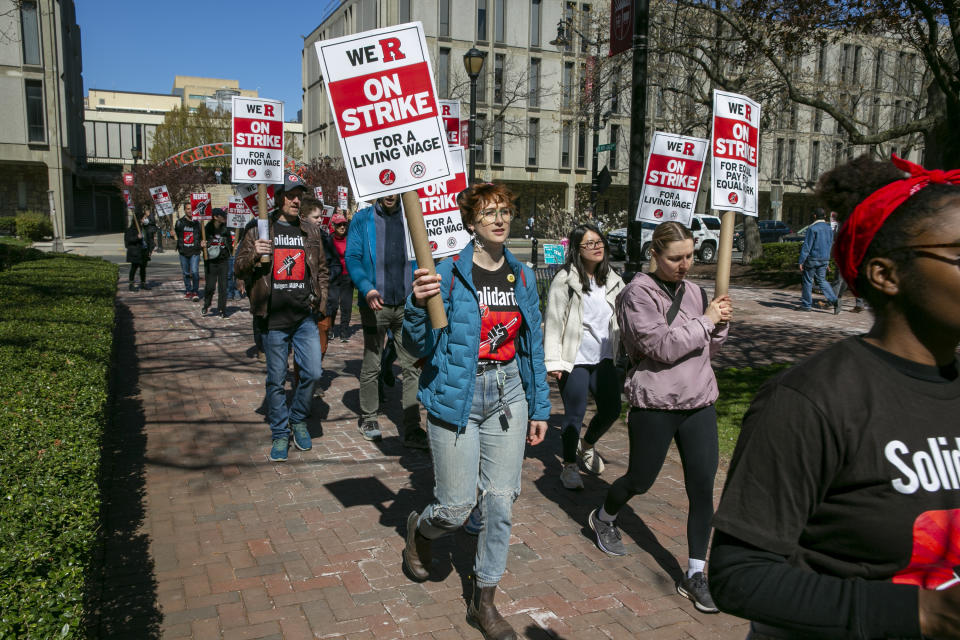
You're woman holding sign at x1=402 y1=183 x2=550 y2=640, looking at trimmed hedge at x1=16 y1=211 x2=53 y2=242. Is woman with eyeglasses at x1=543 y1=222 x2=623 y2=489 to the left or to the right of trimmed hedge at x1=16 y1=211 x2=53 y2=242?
right

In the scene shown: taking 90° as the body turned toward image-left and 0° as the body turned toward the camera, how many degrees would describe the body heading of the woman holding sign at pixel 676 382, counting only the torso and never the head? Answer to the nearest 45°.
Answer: approximately 315°

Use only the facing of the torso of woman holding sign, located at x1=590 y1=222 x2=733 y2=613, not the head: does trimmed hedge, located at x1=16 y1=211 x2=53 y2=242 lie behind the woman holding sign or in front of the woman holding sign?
behind

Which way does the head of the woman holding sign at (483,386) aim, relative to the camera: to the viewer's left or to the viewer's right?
to the viewer's right

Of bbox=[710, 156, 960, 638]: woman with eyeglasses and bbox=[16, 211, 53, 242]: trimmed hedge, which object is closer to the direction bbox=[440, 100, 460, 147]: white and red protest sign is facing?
the woman with eyeglasses

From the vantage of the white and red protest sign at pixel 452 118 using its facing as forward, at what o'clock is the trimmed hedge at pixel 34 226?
The trimmed hedge is roughly at 5 o'clock from the white and red protest sign.

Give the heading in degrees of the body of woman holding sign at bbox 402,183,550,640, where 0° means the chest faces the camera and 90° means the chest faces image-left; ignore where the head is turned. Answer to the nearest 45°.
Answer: approximately 315°
